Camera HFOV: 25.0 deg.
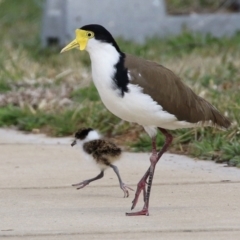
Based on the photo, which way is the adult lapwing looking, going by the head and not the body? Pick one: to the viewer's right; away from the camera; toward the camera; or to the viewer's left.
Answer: to the viewer's left

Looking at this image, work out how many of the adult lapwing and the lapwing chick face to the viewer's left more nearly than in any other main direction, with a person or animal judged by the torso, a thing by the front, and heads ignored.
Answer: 2

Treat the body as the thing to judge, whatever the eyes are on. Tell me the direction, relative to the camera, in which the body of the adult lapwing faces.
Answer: to the viewer's left

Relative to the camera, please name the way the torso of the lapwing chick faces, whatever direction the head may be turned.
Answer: to the viewer's left
